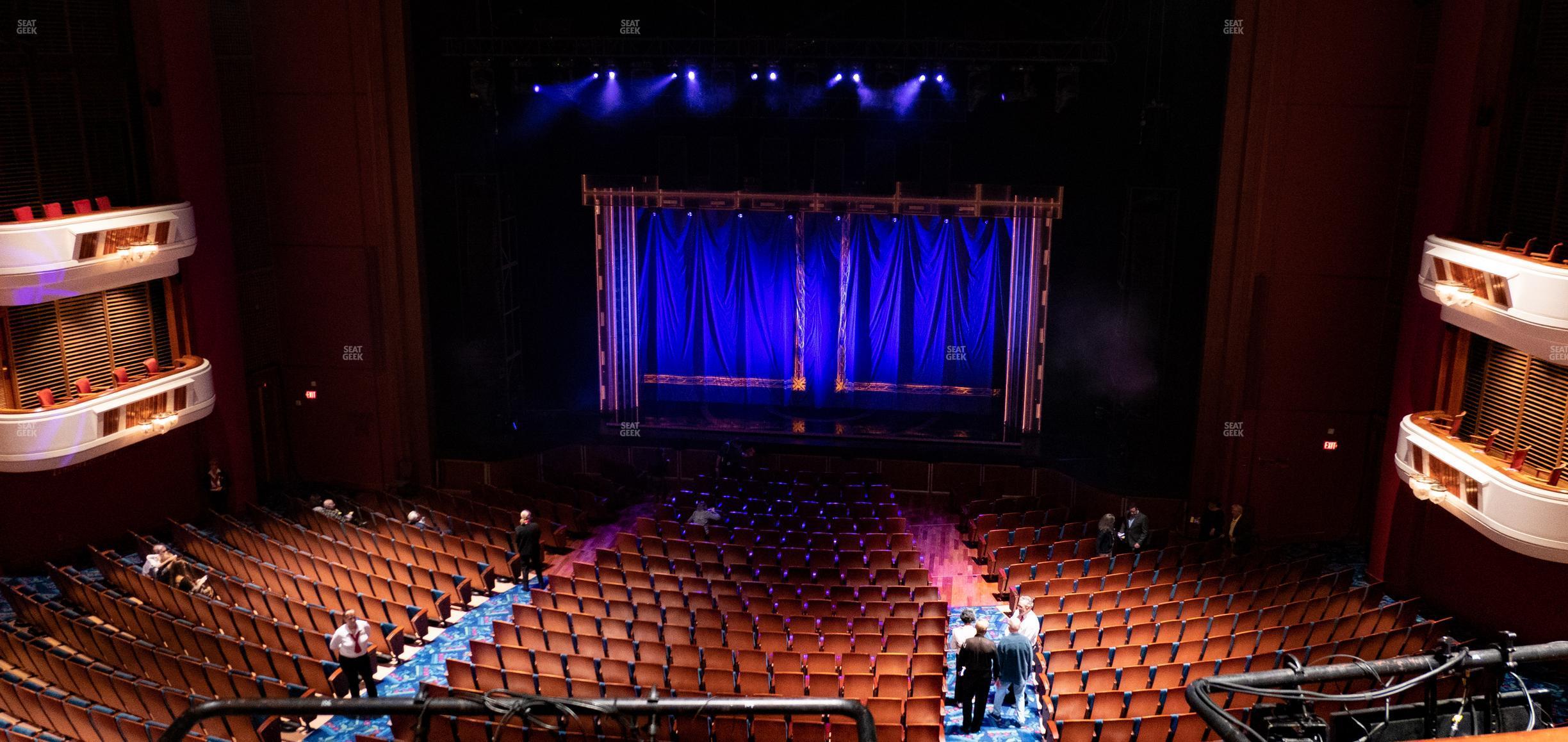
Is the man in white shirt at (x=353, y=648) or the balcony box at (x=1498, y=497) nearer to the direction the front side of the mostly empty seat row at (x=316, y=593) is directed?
the balcony box

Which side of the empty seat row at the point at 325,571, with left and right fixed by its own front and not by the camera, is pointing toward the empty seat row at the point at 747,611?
right

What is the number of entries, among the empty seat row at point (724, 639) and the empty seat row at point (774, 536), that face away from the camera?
2

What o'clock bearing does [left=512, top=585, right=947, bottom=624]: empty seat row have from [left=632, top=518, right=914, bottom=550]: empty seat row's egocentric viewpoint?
[left=512, top=585, right=947, bottom=624]: empty seat row is roughly at 6 o'clock from [left=632, top=518, right=914, bottom=550]: empty seat row.

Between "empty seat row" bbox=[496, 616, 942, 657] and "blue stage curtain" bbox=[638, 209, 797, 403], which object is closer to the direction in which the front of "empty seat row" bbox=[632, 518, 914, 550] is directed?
the blue stage curtain

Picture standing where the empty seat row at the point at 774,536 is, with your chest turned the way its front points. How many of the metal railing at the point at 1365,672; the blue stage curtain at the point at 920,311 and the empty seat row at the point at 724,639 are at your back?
2

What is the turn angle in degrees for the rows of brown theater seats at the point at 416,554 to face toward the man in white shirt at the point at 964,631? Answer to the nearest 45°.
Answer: approximately 90° to its right

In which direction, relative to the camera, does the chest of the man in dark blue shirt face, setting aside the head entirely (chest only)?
away from the camera

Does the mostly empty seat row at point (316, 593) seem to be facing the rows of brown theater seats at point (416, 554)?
yes

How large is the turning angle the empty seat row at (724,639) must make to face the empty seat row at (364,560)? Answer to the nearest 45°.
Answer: approximately 45° to its left

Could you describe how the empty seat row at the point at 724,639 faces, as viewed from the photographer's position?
facing away from the viewer

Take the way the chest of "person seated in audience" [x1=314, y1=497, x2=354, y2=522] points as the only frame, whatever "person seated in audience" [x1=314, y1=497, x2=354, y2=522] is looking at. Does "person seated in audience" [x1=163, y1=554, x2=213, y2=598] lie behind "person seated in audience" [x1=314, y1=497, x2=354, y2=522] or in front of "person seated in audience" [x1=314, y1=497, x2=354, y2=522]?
behind

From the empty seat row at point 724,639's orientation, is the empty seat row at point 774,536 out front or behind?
out front

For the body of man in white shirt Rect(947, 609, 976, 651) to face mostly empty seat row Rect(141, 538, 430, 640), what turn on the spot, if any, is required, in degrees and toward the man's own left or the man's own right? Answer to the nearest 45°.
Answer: approximately 90° to the man's own left

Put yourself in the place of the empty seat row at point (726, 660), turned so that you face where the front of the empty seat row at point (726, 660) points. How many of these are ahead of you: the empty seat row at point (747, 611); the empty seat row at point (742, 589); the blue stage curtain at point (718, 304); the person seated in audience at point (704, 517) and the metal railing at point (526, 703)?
4
